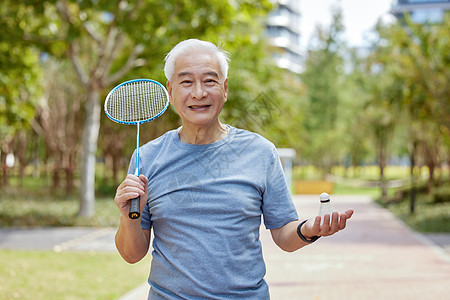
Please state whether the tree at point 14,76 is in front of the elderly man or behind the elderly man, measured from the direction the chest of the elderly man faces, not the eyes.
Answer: behind

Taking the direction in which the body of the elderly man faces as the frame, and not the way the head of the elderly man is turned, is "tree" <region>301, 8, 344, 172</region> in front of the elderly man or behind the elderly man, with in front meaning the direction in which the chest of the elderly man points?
behind

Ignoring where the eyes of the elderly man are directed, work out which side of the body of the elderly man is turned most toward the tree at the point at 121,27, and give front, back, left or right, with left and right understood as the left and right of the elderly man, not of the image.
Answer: back

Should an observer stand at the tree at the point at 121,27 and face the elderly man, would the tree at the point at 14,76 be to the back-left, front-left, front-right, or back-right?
back-right

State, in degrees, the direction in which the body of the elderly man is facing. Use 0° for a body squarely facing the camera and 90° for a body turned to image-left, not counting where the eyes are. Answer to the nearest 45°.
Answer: approximately 0°
